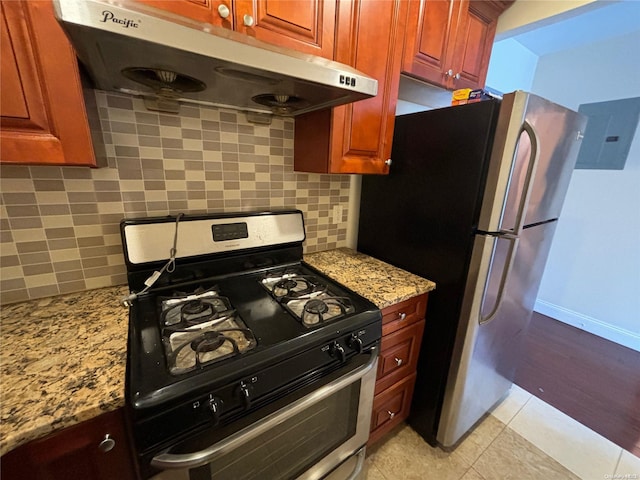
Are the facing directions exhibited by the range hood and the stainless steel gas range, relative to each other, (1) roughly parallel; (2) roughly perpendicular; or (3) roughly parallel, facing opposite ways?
roughly parallel

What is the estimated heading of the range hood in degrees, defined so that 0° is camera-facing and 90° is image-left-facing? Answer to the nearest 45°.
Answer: approximately 315°

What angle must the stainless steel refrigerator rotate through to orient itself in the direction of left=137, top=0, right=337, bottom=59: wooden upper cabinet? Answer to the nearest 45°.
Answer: approximately 90° to its right

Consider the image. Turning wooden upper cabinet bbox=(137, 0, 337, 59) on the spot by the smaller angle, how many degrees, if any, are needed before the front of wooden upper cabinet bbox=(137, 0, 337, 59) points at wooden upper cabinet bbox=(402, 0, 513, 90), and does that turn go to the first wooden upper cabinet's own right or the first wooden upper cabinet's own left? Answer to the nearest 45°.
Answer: approximately 45° to the first wooden upper cabinet's own left

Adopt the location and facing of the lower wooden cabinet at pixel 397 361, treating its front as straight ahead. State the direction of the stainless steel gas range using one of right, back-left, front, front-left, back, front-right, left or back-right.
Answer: right

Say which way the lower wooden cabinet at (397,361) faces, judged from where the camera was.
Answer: facing the viewer and to the right of the viewer

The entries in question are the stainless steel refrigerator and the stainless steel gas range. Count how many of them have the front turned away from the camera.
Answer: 0

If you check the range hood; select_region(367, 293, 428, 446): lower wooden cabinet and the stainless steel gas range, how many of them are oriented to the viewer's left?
0

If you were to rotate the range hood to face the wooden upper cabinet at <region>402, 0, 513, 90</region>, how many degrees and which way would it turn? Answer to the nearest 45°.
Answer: approximately 45° to its left

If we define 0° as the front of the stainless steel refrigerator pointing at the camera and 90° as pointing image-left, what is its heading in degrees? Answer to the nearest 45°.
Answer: approximately 315°
